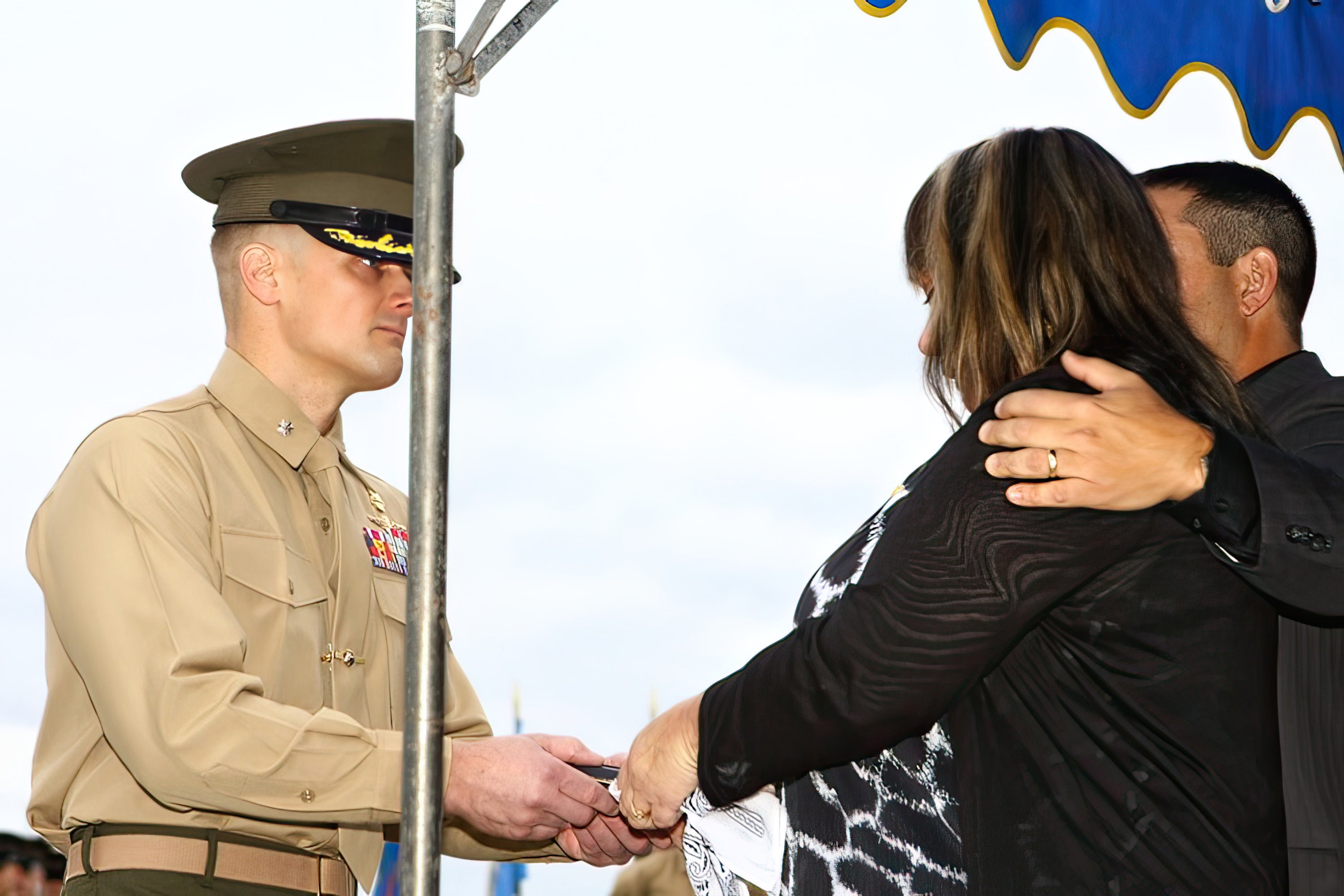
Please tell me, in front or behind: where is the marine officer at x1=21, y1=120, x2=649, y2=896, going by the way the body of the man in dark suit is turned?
in front

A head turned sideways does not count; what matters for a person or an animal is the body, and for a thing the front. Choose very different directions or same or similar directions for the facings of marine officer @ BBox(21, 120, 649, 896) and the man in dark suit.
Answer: very different directions

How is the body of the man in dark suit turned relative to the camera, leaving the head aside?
to the viewer's left

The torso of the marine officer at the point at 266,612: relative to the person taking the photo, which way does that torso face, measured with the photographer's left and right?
facing the viewer and to the right of the viewer

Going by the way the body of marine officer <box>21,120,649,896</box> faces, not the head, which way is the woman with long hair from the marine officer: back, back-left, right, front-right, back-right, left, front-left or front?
front

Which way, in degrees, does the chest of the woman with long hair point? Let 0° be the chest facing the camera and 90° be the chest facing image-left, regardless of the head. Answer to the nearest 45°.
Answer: approximately 90°

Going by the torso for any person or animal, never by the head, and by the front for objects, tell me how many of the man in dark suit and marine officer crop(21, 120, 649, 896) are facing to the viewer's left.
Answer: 1

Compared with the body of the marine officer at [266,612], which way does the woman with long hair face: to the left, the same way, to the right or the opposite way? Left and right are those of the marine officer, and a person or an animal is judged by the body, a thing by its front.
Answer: the opposite way

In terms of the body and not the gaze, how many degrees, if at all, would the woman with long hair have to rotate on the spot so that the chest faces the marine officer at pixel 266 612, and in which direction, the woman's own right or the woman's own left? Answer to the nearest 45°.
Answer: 0° — they already face them

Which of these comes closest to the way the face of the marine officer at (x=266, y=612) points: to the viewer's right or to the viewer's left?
to the viewer's right

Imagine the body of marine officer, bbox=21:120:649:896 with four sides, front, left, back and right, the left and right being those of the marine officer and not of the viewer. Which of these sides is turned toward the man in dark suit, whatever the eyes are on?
front

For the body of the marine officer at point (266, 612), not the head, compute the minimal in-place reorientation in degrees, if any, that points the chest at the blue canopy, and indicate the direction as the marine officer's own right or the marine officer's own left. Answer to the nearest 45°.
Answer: approximately 45° to the marine officer's own left

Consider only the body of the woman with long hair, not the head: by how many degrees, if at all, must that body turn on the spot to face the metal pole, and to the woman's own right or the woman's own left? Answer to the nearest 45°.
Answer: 0° — they already face it

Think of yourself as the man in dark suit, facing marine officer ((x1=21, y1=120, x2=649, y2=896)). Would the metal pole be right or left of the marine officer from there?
left

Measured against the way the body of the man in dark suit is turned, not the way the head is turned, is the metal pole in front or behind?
in front
